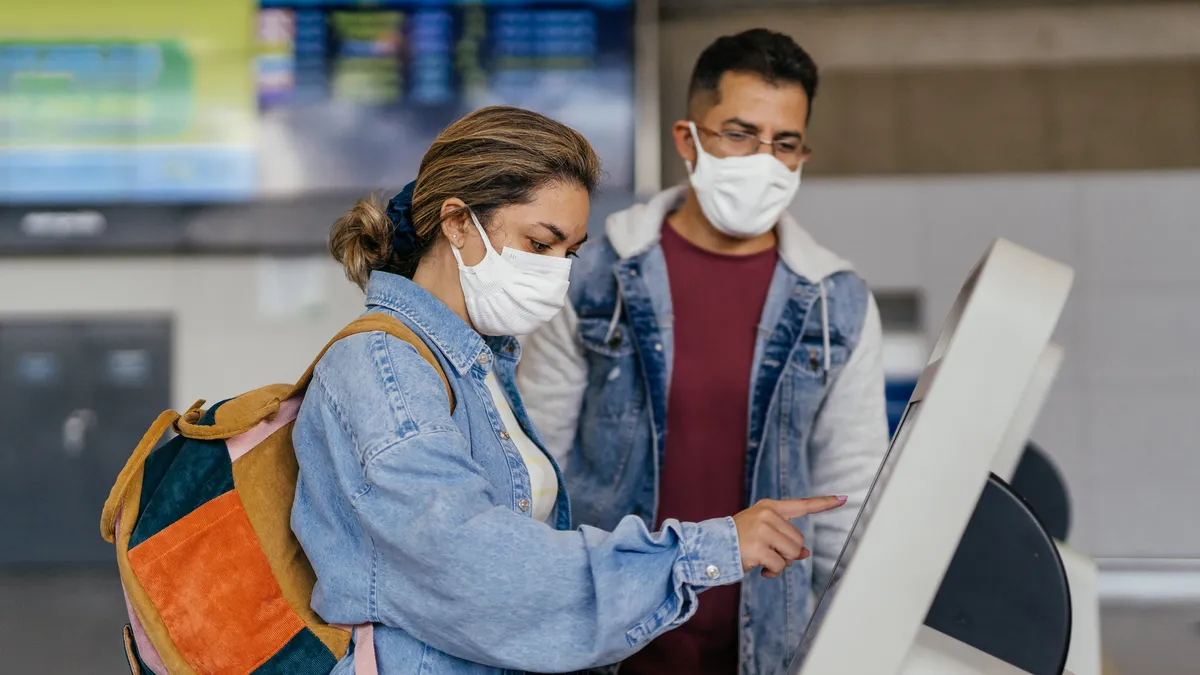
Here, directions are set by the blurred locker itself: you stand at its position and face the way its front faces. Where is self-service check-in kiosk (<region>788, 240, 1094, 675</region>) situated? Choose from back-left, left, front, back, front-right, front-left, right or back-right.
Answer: front

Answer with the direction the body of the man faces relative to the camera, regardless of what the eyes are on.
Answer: toward the camera

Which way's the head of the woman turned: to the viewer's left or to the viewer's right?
to the viewer's right

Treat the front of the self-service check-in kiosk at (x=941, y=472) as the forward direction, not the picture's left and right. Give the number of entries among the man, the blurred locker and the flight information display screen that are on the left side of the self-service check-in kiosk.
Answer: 0

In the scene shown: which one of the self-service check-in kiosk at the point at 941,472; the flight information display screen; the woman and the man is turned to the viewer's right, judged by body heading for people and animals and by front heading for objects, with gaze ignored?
the woman

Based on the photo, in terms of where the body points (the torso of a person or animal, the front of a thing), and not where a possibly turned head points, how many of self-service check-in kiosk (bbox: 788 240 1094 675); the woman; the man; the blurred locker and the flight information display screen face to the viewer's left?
1

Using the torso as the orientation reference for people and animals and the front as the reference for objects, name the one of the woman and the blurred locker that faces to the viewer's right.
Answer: the woman

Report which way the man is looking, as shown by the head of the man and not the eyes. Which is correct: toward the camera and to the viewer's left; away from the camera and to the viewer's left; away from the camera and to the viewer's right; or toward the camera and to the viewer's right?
toward the camera and to the viewer's right

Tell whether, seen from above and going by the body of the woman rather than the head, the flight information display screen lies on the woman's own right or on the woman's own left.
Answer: on the woman's own left

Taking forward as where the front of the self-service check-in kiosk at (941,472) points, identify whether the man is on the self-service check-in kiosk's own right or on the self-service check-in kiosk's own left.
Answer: on the self-service check-in kiosk's own right

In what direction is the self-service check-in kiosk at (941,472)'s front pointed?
to the viewer's left

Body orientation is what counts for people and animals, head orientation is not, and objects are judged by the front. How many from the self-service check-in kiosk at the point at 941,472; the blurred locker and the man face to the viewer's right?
0

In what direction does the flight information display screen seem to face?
toward the camera

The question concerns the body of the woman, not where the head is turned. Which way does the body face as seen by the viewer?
to the viewer's right

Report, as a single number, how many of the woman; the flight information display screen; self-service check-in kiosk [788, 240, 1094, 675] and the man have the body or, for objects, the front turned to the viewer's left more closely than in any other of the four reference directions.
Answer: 1
